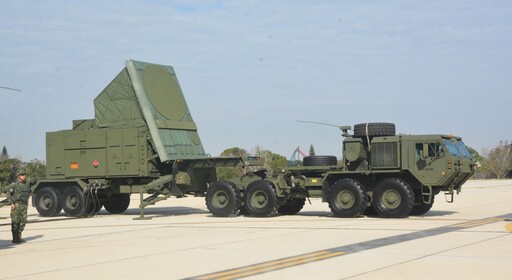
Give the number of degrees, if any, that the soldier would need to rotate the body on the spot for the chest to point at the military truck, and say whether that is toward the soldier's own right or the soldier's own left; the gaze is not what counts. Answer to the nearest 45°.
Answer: approximately 90° to the soldier's own left

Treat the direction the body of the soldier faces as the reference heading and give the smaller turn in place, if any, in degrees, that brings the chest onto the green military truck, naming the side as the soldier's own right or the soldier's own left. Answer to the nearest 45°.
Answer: approximately 45° to the soldier's own left

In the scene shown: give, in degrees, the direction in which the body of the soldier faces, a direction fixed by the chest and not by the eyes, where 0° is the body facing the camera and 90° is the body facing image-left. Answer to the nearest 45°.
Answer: approximately 315°
